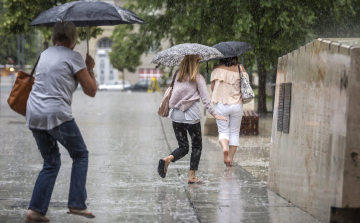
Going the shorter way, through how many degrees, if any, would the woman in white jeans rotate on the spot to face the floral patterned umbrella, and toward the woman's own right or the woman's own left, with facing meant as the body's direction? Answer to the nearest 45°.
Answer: approximately 135° to the woman's own left

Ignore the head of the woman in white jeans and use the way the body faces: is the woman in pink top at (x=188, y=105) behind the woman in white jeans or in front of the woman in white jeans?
behind

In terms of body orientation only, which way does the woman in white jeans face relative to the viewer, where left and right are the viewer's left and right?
facing away from the viewer

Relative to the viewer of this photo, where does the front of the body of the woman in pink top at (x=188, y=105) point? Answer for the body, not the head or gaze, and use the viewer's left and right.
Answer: facing away from the viewer and to the right of the viewer
